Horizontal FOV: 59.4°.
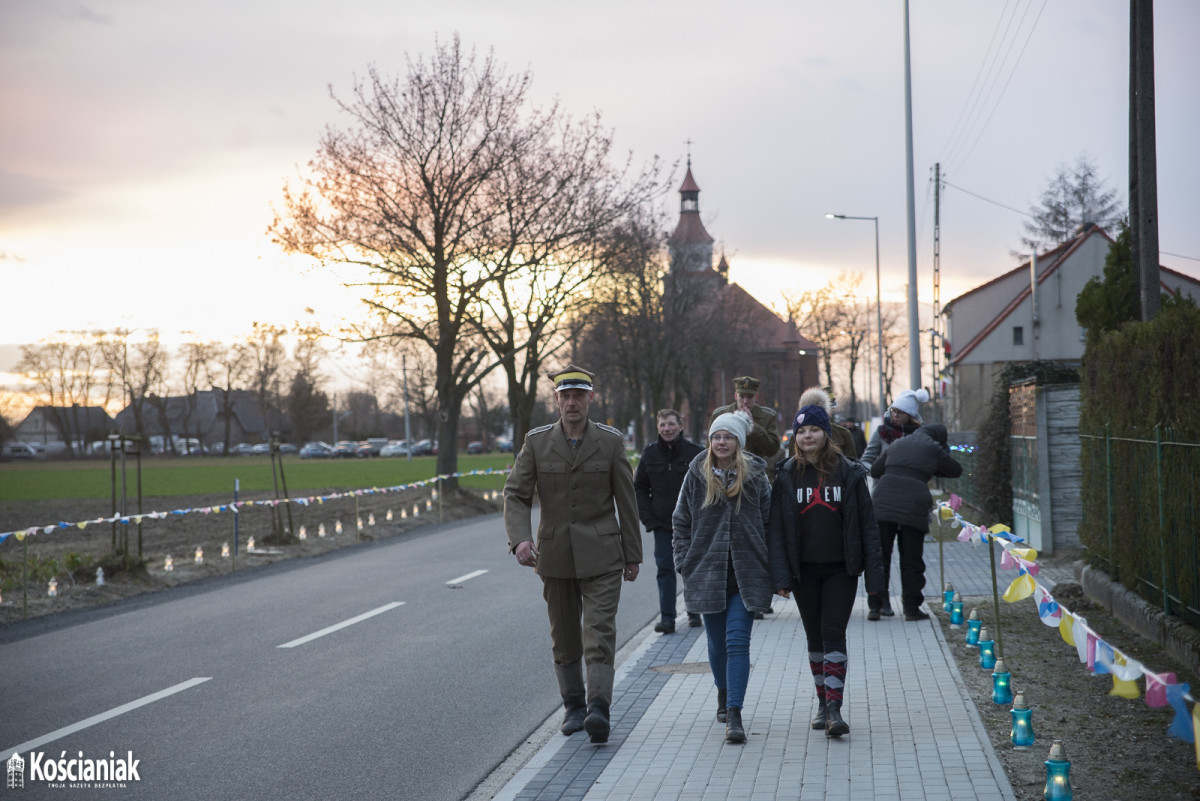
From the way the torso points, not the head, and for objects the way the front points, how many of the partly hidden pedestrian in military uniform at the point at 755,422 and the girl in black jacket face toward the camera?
2

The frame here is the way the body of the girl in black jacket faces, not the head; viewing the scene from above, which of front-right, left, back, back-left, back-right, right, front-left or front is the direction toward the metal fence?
back-left

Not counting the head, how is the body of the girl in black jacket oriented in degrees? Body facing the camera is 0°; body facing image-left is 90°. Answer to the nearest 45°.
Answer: approximately 0°

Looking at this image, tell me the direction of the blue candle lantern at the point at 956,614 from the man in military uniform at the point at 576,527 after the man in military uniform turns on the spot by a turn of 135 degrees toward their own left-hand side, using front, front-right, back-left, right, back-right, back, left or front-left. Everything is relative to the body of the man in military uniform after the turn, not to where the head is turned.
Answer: front

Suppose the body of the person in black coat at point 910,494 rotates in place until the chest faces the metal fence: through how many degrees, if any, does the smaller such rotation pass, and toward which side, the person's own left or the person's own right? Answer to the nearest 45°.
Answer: approximately 90° to the person's own right

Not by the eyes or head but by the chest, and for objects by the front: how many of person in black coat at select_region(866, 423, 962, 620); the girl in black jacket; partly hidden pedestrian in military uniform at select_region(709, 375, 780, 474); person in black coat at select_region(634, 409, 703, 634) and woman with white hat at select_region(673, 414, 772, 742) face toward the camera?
4

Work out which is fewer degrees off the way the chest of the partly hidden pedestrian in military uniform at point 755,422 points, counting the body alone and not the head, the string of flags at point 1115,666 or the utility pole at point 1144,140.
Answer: the string of flags

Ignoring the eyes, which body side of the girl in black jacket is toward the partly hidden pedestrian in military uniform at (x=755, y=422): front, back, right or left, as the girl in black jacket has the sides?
back

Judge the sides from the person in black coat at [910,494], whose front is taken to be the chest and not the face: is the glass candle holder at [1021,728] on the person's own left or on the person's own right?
on the person's own right

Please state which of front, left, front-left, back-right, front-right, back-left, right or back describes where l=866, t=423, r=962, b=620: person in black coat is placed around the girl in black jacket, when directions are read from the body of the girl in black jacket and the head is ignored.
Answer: back

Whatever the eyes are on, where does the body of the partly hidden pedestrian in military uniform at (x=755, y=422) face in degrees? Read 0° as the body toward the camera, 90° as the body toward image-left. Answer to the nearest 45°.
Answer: approximately 0°
